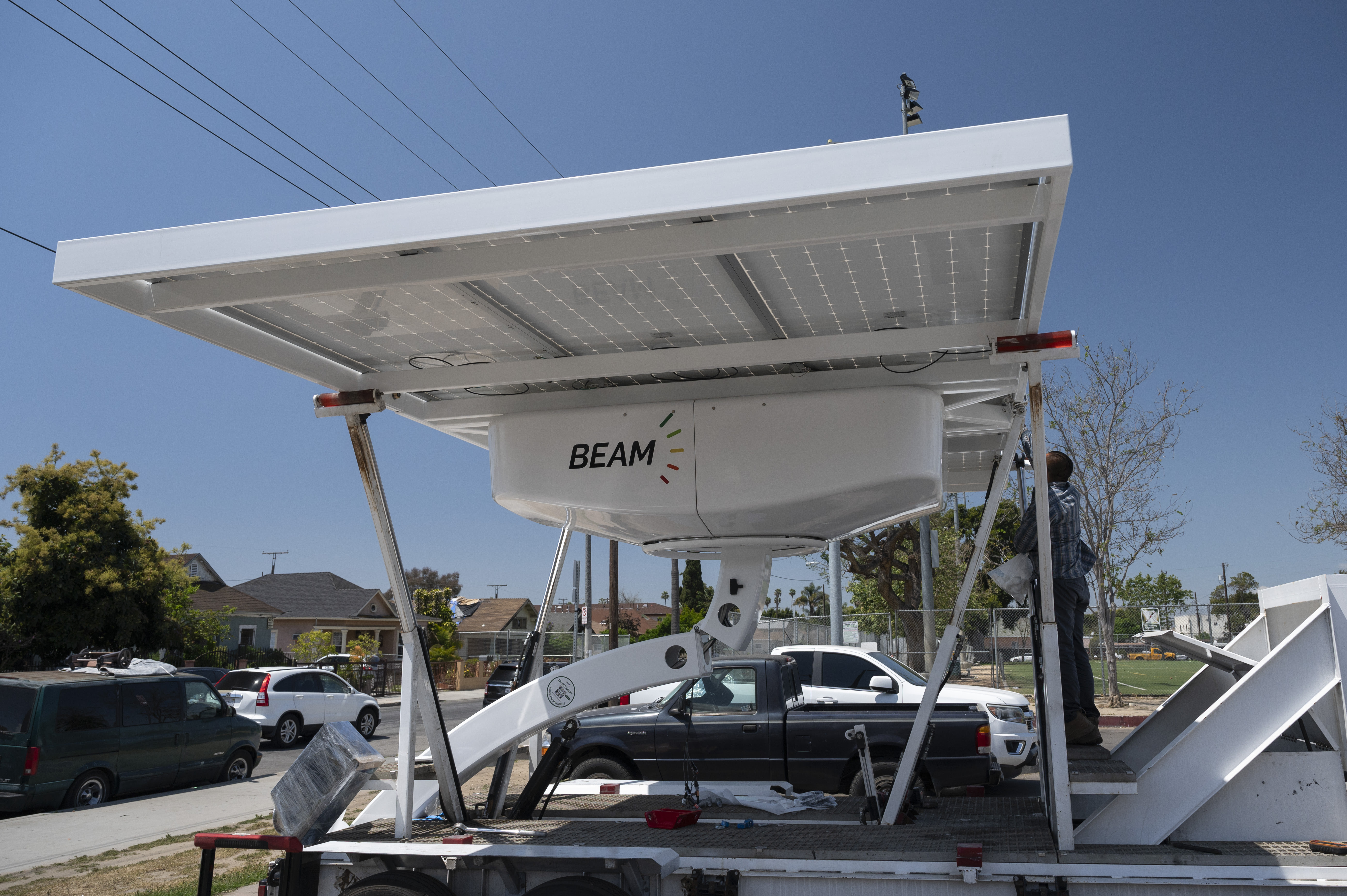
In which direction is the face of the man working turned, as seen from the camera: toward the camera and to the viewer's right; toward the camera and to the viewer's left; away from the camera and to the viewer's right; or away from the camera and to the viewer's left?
away from the camera and to the viewer's left

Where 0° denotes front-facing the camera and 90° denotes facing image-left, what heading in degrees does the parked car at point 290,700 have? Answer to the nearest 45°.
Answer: approximately 225°

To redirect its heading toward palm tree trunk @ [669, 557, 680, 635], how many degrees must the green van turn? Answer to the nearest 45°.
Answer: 0° — it already faces it

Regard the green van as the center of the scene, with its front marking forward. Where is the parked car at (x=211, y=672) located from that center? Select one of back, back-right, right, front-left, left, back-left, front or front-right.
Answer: front-left

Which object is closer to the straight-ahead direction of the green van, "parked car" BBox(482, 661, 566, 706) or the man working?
the parked car

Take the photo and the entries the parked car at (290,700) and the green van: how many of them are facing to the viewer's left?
0

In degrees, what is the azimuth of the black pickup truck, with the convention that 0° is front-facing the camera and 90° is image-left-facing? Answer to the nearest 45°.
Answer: approximately 90°

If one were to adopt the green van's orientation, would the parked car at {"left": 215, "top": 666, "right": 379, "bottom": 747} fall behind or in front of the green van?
in front

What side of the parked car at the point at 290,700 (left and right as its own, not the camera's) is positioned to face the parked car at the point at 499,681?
front

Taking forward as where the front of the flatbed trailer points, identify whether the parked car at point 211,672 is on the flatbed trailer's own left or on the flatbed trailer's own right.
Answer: on the flatbed trailer's own left

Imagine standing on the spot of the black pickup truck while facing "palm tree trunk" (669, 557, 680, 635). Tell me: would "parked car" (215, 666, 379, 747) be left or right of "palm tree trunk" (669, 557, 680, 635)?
left

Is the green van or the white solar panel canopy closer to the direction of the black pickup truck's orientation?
the green van

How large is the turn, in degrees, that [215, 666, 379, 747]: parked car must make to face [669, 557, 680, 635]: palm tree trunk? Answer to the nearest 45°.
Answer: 0° — it already faces it

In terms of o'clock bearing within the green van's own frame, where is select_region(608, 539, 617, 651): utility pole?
The utility pole is roughly at 12 o'clock from the green van.

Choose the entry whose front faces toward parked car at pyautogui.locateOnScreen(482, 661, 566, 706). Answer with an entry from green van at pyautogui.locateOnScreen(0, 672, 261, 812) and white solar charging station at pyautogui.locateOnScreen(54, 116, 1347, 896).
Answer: the green van

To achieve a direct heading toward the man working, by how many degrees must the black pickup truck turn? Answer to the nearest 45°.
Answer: approximately 90° to its left
